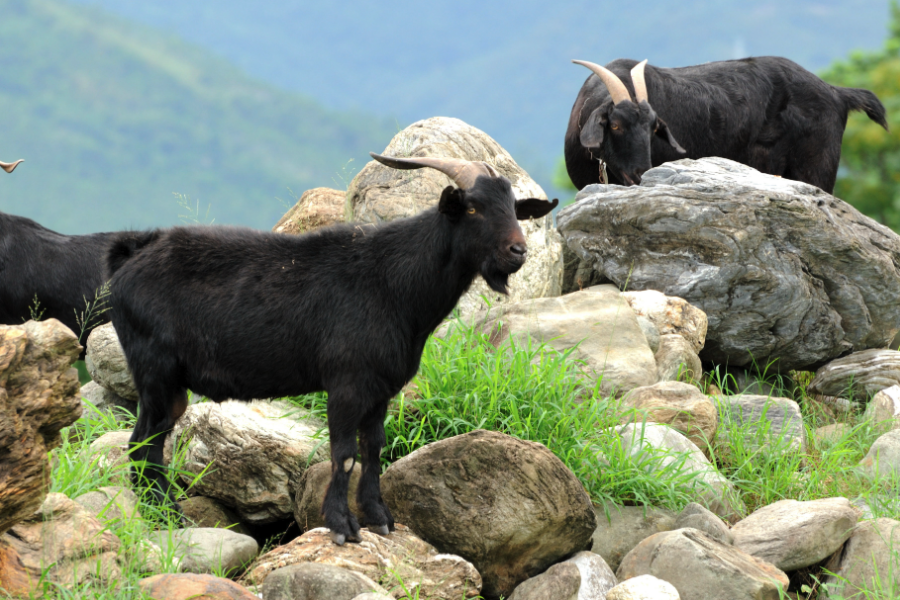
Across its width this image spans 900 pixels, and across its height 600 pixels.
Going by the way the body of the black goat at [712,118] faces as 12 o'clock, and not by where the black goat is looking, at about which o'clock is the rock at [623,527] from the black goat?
The rock is roughly at 9 o'clock from the black goat.

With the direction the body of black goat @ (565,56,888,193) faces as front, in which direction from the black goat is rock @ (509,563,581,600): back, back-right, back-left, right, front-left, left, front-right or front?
left

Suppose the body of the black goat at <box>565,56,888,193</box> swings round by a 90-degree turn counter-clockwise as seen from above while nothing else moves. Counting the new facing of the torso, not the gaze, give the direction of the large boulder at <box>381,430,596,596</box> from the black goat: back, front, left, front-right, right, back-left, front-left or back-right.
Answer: front

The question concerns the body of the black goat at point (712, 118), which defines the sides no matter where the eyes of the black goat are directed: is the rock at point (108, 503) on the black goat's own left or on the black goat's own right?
on the black goat's own left

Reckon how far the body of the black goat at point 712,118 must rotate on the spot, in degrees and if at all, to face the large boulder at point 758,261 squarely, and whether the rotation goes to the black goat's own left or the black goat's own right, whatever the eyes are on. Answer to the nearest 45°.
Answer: approximately 90° to the black goat's own left

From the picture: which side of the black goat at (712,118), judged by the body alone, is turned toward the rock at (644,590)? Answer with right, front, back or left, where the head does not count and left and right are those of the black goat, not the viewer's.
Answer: left

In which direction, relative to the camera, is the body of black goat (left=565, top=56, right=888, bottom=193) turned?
to the viewer's left

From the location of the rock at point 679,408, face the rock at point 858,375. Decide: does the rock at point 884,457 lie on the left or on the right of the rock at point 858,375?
right

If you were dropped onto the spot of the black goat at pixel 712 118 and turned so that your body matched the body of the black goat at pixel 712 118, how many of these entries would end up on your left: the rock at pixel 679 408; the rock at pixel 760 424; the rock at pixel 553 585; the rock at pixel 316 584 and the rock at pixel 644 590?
5

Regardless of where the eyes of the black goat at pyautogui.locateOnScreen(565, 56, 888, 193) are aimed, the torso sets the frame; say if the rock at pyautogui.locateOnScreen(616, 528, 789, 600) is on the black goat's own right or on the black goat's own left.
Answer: on the black goat's own left

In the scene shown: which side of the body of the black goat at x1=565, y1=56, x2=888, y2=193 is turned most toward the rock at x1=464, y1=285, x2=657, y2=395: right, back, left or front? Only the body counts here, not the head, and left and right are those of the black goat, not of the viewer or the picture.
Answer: left

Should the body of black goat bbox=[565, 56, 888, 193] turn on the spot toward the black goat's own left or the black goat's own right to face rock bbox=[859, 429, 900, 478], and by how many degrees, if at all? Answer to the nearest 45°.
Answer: approximately 90° to the black goat's own left

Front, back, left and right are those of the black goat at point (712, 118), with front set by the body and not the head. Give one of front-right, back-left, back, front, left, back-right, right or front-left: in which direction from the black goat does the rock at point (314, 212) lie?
front-left

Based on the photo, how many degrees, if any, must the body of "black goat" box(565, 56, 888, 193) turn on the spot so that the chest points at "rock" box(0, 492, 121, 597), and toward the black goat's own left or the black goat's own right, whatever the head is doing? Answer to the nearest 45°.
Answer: approximately 90° to the black goat's own left

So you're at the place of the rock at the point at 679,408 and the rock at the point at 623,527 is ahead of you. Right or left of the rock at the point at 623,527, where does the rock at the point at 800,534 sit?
left
